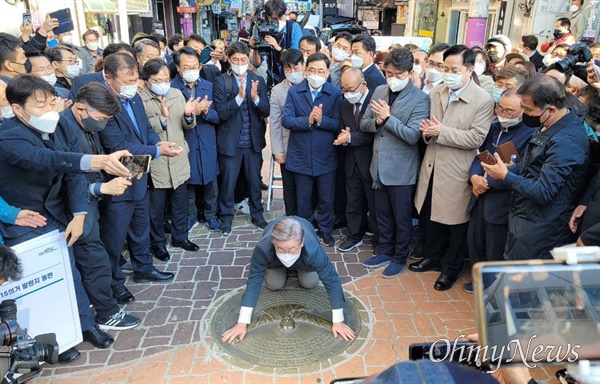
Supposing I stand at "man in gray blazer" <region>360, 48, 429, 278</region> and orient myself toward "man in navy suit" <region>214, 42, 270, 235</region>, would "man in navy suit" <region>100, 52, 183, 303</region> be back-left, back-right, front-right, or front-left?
front-left

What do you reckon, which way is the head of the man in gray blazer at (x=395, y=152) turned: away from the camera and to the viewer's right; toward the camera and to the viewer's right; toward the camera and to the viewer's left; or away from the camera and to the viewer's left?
toward the camera and to the viewer's left

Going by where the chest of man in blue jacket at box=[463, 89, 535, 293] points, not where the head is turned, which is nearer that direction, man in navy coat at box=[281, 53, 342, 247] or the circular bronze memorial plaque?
the circular bronze memorial plaque

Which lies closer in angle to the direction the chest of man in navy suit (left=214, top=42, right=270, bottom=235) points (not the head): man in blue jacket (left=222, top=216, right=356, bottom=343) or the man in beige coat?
the man in blue jacket

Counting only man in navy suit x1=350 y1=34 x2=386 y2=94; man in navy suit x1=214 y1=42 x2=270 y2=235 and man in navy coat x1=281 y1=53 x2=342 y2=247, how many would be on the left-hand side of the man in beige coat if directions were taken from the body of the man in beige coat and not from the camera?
0

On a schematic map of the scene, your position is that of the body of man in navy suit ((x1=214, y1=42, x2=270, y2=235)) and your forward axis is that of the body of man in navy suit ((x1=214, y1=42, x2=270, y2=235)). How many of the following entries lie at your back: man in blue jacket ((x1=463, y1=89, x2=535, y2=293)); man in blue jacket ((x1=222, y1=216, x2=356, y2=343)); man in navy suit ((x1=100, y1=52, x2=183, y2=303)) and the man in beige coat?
0

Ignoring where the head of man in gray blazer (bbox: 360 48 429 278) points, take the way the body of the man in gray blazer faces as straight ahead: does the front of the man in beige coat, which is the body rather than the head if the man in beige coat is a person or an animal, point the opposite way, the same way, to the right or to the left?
the same way

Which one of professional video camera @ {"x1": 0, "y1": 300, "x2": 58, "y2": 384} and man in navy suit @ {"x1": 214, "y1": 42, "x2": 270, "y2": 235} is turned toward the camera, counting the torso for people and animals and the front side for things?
the man in navy suit

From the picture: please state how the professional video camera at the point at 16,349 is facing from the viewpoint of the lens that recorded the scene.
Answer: facing to the right of the viewer

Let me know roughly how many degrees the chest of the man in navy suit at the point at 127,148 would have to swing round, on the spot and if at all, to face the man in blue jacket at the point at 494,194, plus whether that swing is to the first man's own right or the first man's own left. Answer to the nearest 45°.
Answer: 0° — they already face them

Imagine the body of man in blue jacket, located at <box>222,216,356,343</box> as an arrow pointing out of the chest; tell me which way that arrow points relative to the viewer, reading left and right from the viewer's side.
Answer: facing the viewer

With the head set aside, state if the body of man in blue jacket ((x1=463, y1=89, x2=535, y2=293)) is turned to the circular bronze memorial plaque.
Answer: yes

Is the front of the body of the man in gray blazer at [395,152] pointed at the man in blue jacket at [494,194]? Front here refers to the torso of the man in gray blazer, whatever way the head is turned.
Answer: no

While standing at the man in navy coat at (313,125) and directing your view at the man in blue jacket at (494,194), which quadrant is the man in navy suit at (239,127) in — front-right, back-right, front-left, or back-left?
back-right

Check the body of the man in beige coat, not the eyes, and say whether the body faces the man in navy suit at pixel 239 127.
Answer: no

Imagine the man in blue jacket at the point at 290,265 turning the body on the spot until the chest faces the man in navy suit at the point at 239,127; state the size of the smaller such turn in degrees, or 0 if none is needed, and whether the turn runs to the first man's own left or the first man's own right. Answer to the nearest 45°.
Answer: approximately 180°

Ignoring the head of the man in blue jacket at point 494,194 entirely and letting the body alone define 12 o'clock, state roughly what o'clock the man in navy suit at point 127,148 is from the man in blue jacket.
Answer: The man in navy suit is roughly at 1 o'clock from the man in blue jacket.

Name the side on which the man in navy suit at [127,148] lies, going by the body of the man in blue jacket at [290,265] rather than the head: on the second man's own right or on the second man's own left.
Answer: on the second man's own right

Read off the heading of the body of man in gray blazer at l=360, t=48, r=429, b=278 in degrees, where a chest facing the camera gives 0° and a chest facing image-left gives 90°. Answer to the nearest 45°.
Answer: approximately 45°

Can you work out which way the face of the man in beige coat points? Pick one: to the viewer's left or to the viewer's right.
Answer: to the viewer's left

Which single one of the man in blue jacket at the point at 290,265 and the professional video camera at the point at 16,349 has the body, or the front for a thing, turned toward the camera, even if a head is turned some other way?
the man in blue jacket

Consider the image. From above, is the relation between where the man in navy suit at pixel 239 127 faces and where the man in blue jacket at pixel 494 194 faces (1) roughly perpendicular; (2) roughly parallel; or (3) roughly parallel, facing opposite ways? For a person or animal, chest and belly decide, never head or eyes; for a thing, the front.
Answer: roughly perpendicular

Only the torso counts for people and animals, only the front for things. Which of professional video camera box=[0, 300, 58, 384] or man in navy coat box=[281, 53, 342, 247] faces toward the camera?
the man in navy coat

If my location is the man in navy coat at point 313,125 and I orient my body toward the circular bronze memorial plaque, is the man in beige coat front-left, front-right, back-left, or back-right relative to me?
front-left
